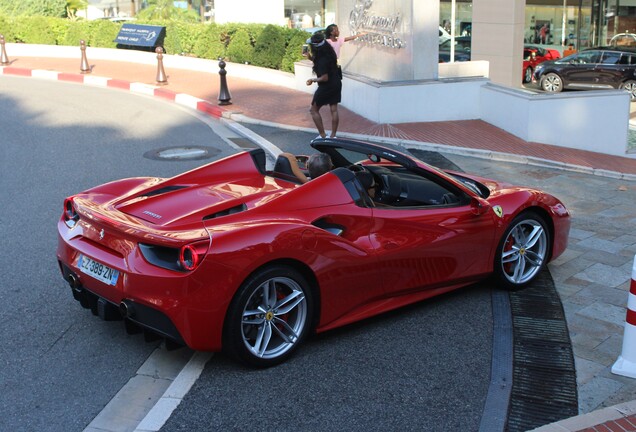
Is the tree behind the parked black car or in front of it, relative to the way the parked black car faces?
in front

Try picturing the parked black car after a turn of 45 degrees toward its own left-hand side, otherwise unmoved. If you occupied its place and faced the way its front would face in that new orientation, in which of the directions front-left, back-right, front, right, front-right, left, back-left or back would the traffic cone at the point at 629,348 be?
front-left

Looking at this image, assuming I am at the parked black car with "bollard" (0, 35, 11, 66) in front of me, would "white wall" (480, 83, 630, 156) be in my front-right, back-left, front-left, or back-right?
front-left

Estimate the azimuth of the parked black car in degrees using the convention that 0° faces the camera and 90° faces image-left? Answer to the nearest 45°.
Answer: approximately 90°

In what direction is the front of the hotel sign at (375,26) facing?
toward the camera

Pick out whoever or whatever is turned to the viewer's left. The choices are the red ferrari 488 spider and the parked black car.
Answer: the parked black car

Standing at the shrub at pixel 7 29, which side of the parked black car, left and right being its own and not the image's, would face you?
front

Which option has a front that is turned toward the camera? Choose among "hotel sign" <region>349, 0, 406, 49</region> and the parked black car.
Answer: the hotel sign

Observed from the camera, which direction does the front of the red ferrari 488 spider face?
facing away from the viewer and to the right of the viewer

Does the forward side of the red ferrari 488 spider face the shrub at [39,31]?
no

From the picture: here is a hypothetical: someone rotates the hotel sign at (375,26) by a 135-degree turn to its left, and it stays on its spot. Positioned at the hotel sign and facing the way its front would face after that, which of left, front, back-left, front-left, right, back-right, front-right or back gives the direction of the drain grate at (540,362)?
back-right

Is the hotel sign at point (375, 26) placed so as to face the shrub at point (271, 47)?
no

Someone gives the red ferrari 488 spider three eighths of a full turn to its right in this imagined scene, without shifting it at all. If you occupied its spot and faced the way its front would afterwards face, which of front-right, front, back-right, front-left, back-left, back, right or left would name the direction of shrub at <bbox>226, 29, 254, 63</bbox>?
back

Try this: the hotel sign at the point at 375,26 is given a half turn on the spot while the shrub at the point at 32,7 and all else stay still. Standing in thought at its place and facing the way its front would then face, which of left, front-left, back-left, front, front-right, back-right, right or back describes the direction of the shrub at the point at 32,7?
front-left

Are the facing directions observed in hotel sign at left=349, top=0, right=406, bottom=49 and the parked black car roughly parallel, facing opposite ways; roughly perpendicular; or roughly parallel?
roughly perpendicular

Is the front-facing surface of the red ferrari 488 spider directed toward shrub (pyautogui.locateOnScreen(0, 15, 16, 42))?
no
